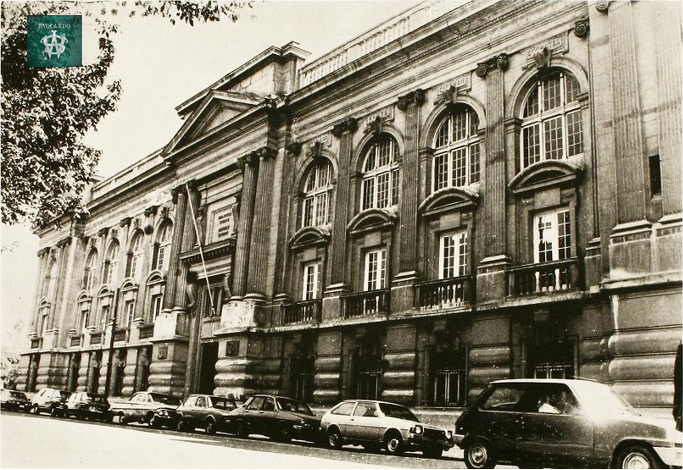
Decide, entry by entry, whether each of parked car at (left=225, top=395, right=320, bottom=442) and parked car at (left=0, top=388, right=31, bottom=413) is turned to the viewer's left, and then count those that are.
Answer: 0

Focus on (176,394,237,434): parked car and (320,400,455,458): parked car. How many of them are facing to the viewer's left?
0

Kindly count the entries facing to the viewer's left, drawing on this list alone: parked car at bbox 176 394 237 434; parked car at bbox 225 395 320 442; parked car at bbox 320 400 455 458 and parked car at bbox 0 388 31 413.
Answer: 0

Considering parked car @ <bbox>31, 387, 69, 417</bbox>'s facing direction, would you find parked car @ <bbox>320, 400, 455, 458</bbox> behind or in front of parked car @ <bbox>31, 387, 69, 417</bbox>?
in front

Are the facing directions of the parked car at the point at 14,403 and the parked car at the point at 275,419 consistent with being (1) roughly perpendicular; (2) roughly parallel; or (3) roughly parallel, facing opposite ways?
roughly parallel

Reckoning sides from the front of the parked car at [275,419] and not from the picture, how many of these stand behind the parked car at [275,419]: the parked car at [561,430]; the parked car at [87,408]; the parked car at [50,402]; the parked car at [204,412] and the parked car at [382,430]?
3

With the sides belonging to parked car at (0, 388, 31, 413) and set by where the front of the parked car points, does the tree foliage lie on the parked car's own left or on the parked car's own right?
on the parked car's own right

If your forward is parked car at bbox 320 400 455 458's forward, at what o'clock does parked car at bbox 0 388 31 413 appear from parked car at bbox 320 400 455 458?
parked car at bbox 0 388 31 413 is roughly at 6 o'clock from parked car at bbox 320 400 455 458.

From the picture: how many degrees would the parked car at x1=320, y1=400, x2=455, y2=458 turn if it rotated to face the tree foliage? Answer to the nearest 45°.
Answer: approximately 135° to its right

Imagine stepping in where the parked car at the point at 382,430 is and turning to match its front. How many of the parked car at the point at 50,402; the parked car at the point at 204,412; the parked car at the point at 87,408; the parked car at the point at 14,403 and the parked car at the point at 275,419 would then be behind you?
5

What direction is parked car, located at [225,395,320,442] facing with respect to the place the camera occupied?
facing the viewer and to the right of the viewer

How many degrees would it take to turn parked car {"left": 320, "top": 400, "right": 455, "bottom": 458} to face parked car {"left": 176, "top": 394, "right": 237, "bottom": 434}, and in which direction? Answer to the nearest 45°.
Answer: approximately 180°

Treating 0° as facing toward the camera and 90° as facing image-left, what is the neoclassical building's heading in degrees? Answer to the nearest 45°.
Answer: approximately 45°

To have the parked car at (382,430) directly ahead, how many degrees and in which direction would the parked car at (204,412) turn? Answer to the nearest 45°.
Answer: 0° — it already faces it

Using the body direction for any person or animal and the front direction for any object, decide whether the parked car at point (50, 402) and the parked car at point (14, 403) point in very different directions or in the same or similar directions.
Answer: same or similar directions

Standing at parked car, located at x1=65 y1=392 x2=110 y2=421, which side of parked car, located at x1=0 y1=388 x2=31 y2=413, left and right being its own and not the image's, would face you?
front

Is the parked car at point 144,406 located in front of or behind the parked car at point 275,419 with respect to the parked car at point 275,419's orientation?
behind

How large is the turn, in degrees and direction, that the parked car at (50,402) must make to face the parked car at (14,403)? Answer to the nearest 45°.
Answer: approximately 180°
